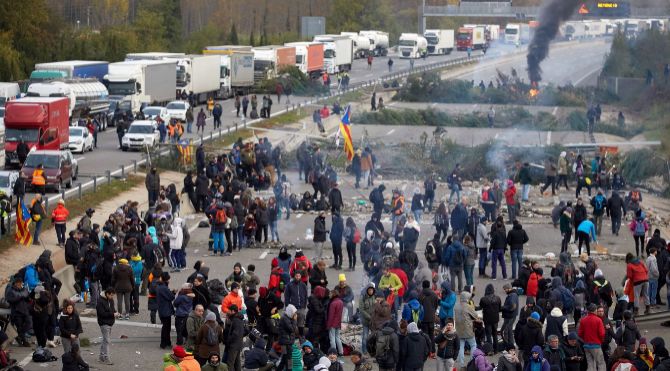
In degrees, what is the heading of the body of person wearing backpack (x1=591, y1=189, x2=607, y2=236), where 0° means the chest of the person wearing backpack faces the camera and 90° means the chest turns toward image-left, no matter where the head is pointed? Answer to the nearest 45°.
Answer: approximately 180°

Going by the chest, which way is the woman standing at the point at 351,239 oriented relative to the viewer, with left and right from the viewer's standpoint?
facing away from the viewer

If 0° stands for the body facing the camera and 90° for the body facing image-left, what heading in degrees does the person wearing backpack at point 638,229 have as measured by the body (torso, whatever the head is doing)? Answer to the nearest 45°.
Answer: approximately 180°

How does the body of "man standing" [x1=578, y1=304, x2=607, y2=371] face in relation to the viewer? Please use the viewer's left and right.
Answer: facing away from the viewer

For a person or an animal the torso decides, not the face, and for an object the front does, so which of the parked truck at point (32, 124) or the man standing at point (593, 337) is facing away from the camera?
the man standing
